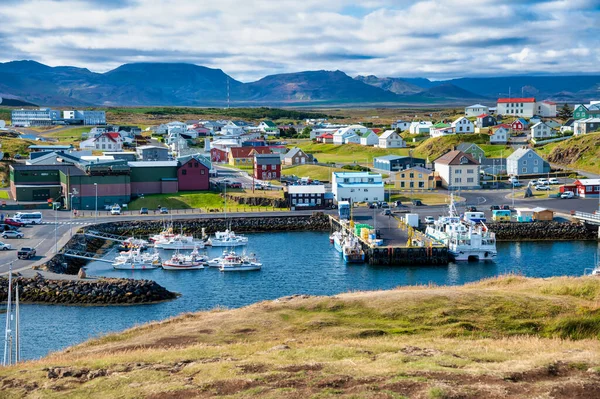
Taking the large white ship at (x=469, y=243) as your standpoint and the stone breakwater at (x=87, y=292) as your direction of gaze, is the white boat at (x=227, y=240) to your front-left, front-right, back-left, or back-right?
front-right

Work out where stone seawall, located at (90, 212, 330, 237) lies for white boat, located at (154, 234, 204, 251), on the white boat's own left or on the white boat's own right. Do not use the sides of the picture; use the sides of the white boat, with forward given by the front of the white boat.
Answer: on the white boat's own right

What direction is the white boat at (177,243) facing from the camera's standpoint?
to the viewer's left

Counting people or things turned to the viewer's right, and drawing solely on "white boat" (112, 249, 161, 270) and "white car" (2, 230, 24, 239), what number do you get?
1

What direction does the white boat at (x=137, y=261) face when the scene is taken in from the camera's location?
facing to the left of the viewer

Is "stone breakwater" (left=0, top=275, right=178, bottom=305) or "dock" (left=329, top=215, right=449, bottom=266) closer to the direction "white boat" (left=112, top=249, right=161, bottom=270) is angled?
the stone breakwater

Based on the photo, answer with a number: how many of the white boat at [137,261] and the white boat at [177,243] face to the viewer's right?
0
